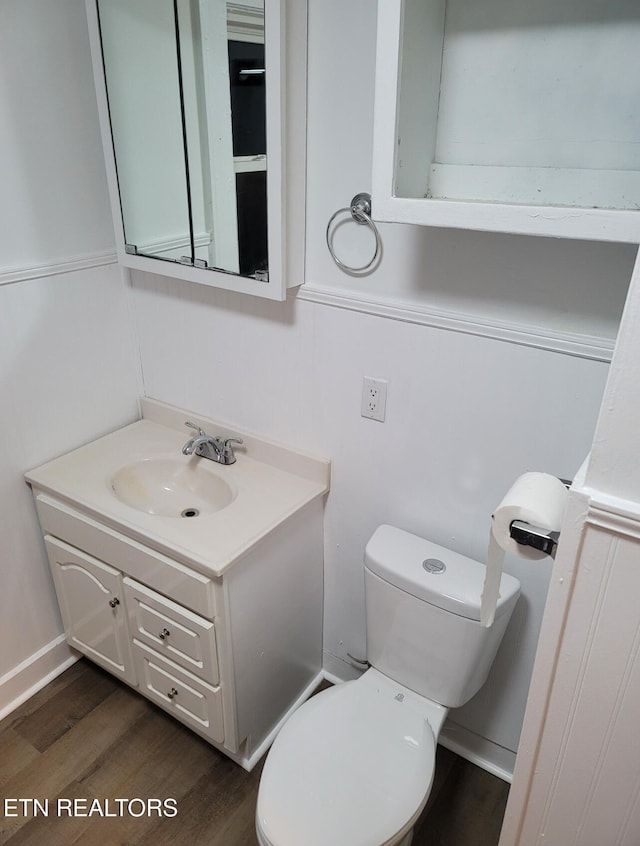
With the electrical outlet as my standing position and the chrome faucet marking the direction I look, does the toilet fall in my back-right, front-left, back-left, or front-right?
back-left

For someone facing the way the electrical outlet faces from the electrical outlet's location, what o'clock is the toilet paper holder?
The toilet paper holder is roughly at 10 o'clock from the electrical outlet.

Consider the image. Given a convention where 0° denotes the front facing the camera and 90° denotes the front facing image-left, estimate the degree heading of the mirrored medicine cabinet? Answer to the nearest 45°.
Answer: approximately 45°

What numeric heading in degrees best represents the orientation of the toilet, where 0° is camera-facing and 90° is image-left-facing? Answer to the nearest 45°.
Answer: approximately 45°

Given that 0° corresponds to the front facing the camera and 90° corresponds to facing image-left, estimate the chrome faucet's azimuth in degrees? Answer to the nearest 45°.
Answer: approximately 45°
